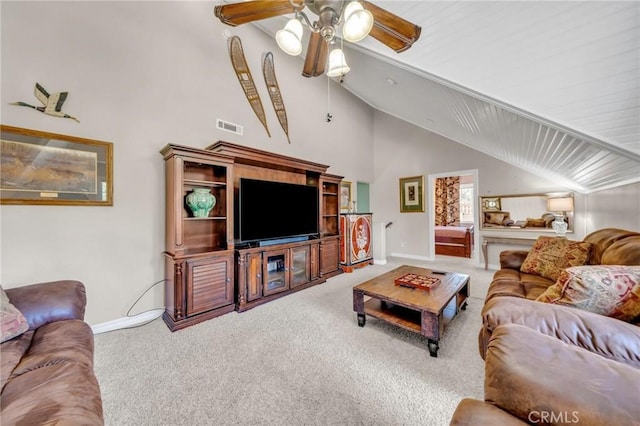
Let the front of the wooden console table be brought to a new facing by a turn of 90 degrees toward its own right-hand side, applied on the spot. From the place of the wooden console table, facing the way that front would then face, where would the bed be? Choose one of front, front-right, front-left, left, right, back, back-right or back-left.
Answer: front-right

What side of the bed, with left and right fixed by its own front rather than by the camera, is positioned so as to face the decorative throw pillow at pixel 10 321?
front

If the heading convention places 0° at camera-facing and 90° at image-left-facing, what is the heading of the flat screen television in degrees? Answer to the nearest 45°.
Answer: approximately 315°

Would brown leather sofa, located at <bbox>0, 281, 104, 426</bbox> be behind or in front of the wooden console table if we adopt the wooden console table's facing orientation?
in front

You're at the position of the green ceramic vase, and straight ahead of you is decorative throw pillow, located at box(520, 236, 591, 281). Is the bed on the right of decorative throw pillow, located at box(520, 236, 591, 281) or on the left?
left

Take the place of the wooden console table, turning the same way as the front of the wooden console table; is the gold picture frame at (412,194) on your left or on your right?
on your right

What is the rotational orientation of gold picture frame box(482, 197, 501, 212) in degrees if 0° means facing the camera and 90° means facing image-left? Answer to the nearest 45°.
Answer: approximately 0°

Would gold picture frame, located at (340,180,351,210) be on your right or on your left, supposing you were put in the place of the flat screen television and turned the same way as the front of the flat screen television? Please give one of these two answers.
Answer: on your left

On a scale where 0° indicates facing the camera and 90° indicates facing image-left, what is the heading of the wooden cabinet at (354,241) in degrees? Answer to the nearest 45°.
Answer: approximately 315°

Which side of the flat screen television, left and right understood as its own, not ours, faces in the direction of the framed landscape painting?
right
